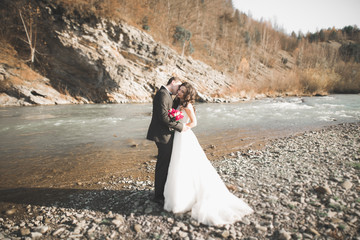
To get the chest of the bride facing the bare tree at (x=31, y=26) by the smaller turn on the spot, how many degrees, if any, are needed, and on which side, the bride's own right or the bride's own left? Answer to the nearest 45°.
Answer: approximately 45° to the bride's own right

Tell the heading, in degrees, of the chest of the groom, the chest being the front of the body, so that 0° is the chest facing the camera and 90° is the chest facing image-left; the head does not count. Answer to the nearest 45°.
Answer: approximately 270°

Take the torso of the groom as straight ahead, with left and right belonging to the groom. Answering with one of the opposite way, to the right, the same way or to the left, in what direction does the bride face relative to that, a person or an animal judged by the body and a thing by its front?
the opposite way

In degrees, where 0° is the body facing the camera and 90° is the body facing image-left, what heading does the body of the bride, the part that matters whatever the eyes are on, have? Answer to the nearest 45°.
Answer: approximately 90°

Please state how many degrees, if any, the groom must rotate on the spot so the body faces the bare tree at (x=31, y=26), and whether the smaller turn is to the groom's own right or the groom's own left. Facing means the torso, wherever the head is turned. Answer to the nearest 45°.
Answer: approximately 135° to the groom's own left

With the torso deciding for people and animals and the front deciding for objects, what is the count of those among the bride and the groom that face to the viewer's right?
1
